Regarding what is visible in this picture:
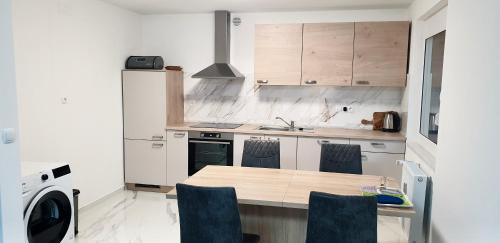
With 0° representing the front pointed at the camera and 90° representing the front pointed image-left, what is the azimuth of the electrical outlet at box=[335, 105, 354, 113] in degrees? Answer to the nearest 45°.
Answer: approximately 0°

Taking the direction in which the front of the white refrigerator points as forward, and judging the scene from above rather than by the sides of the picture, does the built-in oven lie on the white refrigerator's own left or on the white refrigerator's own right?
on the white refrigerator's own left

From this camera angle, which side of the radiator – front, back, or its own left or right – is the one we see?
left

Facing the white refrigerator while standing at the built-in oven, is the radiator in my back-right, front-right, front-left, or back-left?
back-left

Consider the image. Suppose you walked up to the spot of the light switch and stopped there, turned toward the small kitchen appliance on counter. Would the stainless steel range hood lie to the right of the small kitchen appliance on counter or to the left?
left

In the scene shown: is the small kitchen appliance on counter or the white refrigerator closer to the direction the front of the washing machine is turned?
the small kitchen appliance on counter

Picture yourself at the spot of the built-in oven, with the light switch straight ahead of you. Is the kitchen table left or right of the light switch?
left

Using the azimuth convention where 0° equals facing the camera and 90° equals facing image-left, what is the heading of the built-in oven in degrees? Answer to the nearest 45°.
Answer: approximately 0°

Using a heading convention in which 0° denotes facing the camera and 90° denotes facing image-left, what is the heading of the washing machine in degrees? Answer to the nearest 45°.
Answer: approximately 315°

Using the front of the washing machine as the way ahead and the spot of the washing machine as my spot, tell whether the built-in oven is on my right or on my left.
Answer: on my left

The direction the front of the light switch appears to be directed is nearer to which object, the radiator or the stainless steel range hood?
the radiator
